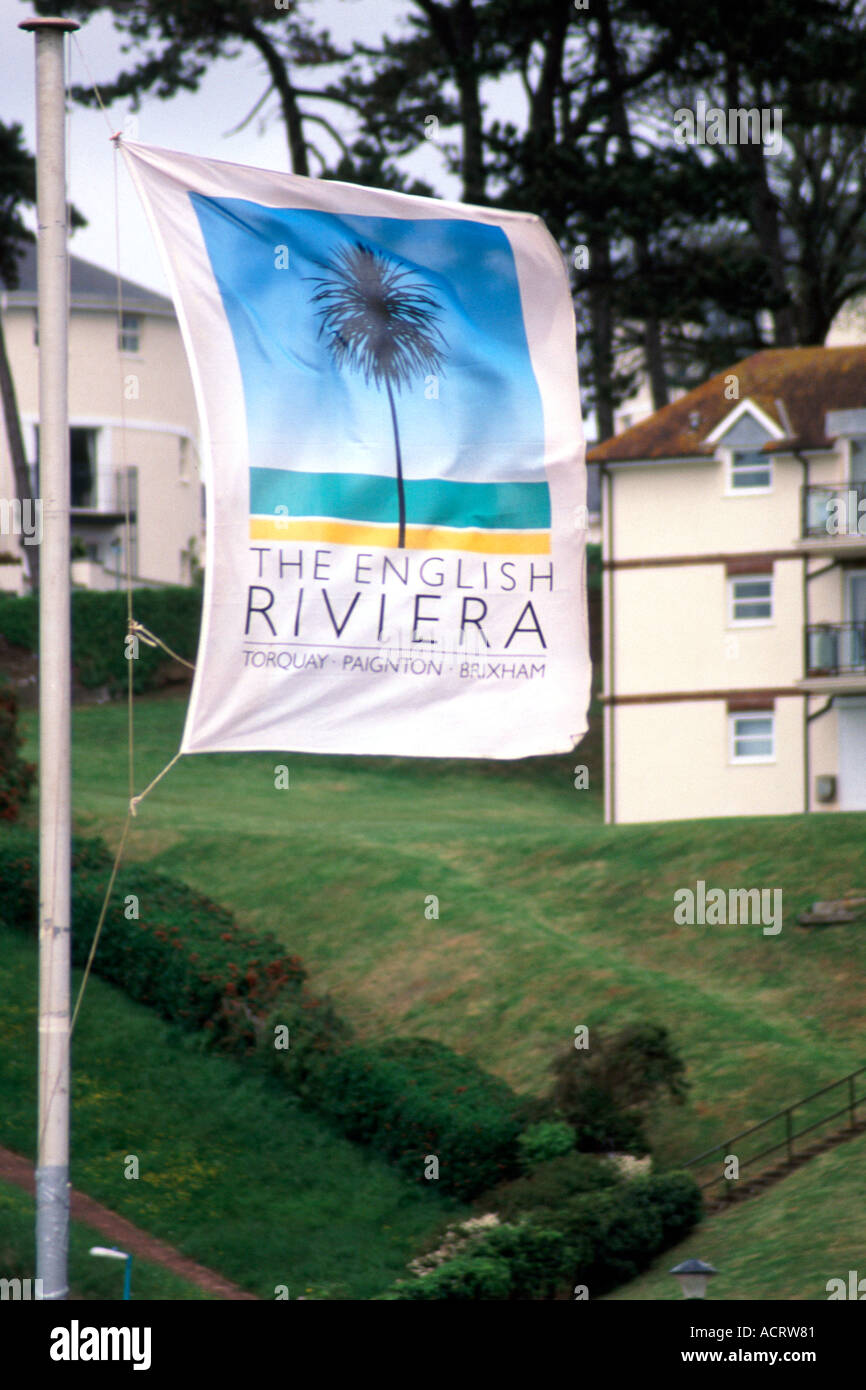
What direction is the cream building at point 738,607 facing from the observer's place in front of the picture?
facing the viewer

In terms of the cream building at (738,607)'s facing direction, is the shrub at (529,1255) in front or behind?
in front

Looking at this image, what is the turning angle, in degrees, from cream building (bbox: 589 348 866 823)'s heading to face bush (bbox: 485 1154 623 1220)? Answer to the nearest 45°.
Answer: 0° — it already faces it

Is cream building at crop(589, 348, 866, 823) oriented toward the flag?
yes

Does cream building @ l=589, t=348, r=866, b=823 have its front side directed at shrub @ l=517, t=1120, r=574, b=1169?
yes

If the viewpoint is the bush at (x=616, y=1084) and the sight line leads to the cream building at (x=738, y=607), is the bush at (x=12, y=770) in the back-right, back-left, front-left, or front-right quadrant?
front-left

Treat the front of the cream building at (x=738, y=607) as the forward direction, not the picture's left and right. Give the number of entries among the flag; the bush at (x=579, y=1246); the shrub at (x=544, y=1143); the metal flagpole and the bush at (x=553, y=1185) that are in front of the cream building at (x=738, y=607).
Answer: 5

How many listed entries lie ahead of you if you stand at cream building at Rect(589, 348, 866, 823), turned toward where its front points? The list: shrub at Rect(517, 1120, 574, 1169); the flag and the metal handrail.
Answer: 3

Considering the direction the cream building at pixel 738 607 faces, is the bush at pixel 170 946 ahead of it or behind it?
ahead

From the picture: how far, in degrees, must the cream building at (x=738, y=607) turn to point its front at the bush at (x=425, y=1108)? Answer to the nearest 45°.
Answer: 0° — it already faces it

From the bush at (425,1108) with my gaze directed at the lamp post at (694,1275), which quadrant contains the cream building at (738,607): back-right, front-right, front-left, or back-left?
back-left

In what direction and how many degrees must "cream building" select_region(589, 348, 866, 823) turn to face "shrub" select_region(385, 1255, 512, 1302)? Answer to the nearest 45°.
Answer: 0° — it already faces it

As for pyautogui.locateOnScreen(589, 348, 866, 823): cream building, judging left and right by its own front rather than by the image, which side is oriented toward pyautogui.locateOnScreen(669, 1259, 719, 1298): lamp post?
front

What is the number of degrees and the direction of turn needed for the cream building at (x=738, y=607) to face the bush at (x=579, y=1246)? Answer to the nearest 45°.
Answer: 0° — it already faces it

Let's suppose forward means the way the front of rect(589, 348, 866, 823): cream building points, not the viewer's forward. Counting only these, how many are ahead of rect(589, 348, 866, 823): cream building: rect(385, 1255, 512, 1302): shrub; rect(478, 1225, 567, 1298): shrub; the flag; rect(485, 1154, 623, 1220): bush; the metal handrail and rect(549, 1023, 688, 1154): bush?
6
